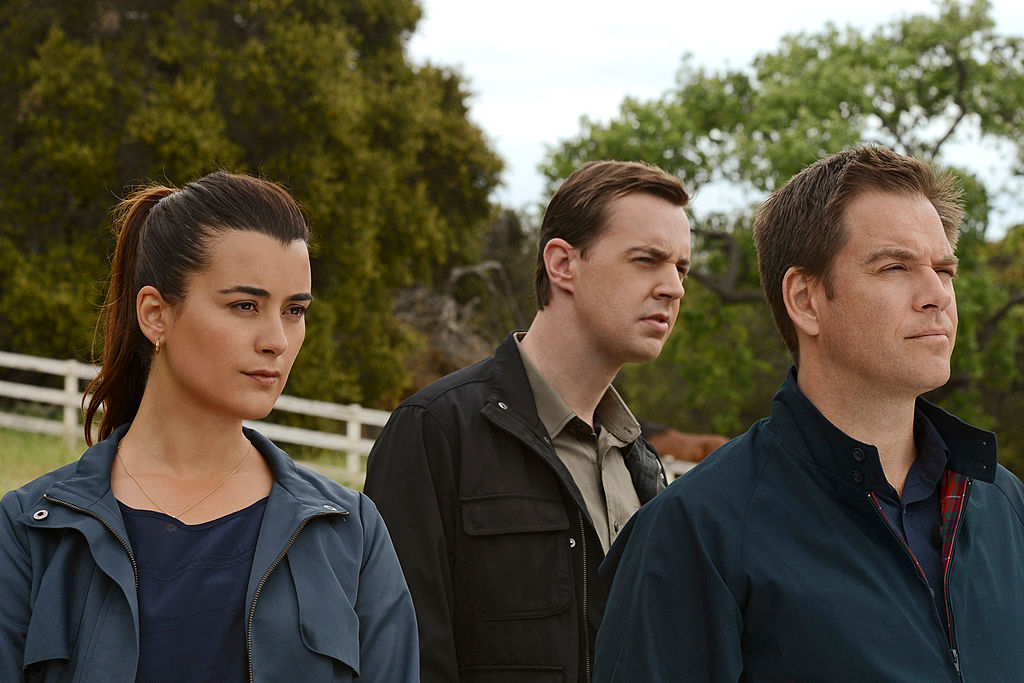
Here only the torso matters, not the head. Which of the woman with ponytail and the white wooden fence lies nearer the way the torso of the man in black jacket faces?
the woman with ponytail

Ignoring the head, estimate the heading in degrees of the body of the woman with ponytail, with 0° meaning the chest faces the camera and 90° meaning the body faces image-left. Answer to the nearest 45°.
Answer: approximately 0°

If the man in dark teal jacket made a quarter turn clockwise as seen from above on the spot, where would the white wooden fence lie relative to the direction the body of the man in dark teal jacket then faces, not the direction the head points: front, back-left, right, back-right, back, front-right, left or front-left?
right

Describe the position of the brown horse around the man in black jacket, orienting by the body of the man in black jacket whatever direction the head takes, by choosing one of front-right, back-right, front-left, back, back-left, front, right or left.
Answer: back-left

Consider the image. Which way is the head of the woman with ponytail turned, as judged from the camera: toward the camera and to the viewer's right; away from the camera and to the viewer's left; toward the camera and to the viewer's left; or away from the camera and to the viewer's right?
toward the camera and to the viewer's right

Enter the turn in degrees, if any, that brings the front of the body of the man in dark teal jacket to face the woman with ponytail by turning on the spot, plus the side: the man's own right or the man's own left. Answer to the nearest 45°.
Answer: approximately 135° to the man's own right

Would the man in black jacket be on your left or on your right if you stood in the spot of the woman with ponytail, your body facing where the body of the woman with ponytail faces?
on your left

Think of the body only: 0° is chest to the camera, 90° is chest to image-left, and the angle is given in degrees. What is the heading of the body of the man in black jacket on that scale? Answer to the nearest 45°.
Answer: approximately 315°

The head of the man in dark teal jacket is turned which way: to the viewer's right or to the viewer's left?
to the viewer's right

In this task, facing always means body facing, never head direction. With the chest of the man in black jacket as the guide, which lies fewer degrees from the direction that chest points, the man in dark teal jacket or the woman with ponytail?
the man in dark teal jacket
